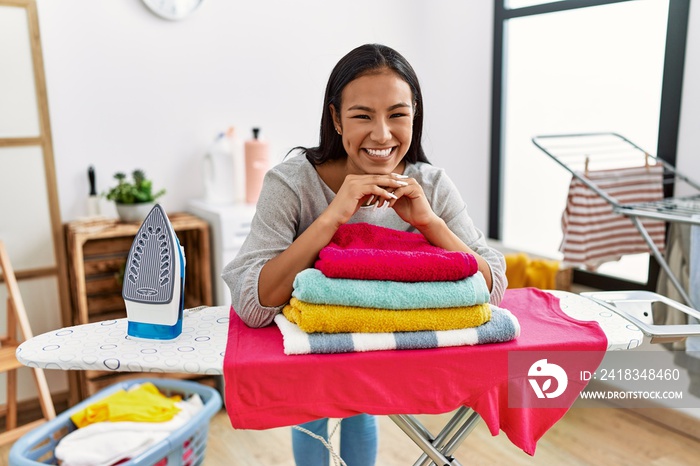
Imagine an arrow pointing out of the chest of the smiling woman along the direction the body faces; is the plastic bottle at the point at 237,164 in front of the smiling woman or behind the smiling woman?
behind

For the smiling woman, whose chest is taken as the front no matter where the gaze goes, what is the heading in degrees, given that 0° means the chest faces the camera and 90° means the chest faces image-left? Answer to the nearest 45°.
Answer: approximately 0°

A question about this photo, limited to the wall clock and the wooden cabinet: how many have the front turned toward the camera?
2

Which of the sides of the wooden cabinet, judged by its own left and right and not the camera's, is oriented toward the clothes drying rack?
left

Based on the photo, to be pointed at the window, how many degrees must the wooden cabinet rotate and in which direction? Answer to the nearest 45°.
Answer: approximately 90° to its left

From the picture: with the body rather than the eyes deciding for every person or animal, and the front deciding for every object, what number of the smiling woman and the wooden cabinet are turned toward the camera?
2
